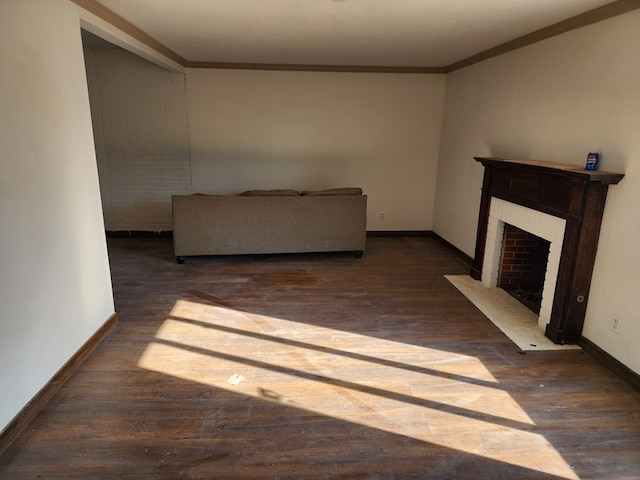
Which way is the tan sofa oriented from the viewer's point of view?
away from the camera

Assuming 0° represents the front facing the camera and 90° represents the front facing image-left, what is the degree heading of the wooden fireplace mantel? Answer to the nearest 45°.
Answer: approximately 45°

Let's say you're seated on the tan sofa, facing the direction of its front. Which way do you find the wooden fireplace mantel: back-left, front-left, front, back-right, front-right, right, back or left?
back-right

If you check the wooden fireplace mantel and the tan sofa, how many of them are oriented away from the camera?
1

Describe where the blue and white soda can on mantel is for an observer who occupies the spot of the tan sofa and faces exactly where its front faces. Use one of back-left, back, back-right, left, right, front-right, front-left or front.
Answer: back-right

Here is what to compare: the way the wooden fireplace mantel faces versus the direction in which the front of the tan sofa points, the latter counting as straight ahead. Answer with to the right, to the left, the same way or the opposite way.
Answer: to the left

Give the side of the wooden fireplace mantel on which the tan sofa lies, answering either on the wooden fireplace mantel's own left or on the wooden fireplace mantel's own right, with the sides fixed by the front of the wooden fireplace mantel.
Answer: on the wooden fireplace mantel's own right
